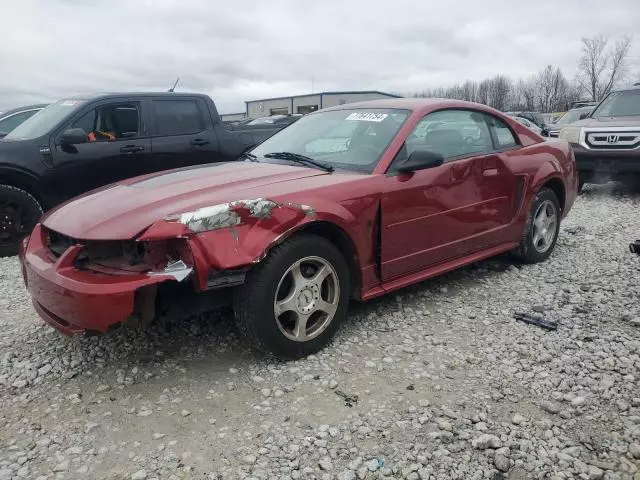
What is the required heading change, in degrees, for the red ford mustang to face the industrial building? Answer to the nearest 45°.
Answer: approximately 135° to its right

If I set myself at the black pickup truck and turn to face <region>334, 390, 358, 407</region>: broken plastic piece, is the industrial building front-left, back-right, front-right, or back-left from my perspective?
back-left

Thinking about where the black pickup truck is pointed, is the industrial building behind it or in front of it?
behind

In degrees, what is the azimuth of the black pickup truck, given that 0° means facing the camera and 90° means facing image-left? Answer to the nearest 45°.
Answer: approximately 45°

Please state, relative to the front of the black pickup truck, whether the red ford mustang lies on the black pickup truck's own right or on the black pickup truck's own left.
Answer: on the black pickup truck's own left

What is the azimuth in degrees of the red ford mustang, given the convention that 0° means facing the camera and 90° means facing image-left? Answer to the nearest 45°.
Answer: approximately 45°
